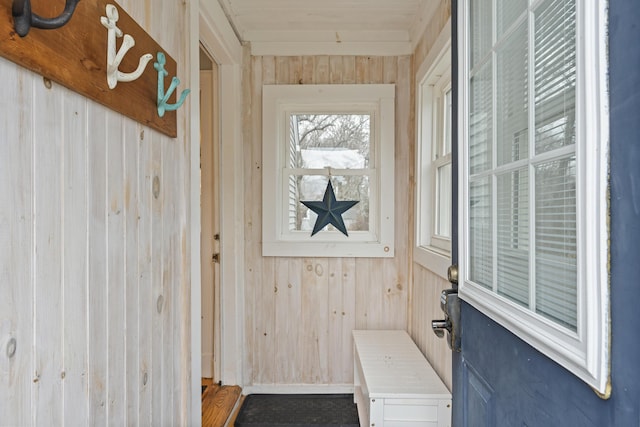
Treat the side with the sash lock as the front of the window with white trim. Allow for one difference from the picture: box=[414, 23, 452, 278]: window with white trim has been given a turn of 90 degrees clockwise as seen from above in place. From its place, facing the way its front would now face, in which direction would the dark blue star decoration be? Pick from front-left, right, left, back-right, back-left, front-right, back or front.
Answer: left

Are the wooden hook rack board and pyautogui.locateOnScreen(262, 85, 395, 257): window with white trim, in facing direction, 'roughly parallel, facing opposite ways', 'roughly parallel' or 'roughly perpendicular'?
roughly perpendicular

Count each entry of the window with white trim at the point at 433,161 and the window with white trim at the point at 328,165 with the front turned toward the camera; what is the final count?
1

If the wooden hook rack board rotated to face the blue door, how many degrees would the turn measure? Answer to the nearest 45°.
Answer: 0° — it already faces it

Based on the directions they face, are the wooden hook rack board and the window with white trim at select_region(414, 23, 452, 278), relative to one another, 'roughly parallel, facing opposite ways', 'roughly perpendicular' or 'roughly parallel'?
roughly parallel, facing opposite ways

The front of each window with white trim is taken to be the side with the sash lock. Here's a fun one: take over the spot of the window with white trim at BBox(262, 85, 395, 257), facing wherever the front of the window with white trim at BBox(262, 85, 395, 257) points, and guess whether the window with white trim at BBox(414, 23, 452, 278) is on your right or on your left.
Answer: on your left

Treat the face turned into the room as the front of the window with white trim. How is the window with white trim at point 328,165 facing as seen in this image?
toward the camera

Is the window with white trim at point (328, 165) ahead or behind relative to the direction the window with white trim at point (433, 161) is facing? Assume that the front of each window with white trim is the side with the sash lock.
ahead

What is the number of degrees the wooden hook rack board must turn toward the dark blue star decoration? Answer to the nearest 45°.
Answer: approximately 90° to its left

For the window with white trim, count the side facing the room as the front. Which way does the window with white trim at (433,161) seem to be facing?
to the viewer's left

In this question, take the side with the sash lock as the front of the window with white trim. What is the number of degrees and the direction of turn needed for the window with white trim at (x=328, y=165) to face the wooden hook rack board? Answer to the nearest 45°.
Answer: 0° — it already faces it

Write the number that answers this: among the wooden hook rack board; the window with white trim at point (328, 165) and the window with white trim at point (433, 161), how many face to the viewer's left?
1
